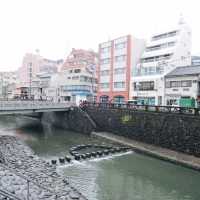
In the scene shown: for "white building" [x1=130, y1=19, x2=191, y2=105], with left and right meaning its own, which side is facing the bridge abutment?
front

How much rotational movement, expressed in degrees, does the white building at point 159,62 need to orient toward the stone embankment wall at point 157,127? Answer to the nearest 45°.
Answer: approximately 45° to its left

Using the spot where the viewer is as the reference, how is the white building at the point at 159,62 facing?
facing the viewer and to the left of the viewer

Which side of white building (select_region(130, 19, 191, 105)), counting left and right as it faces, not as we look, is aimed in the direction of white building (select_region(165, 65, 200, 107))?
left

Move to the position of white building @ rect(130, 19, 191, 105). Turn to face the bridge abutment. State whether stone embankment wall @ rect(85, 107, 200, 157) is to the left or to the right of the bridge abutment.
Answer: left
